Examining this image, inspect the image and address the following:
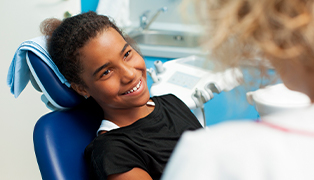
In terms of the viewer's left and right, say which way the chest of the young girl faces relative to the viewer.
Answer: facing the viewer and to the right of the viewer

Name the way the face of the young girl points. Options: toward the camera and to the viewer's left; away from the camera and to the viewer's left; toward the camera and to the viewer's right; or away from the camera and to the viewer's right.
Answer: toward the camera and to the viewer's right
